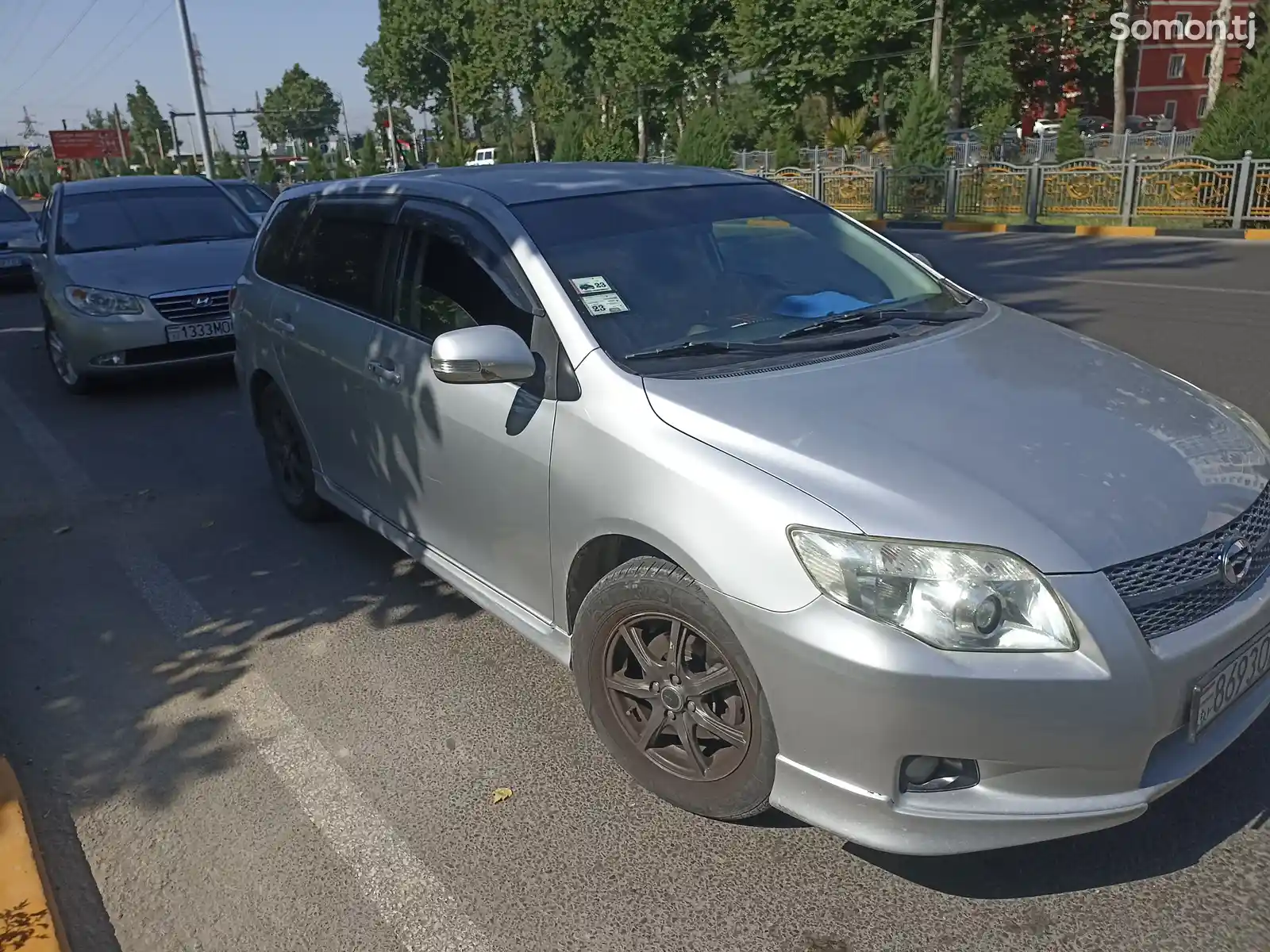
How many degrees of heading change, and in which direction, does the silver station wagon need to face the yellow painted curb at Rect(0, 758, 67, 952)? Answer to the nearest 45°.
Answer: approximately 135° to its right

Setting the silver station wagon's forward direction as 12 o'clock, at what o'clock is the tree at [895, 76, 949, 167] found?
The tree is roughly at 8 o'clock from the silver station wagon.

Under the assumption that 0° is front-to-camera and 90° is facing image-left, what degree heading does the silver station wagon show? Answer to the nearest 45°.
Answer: approximately 315°

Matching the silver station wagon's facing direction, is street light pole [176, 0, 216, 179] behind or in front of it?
behind

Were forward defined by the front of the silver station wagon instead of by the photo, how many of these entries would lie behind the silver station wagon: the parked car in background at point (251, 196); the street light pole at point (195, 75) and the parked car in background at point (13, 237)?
3

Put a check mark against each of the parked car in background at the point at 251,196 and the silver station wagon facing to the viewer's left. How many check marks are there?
0

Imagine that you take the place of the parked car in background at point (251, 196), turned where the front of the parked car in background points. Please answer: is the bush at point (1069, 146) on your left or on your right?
on your left

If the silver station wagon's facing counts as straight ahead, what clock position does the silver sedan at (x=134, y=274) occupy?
The silver sedan is roughly at 6 o'clock from the silver station wagon.

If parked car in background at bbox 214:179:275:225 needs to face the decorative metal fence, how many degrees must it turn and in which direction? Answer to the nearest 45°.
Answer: approximately 45° to its left

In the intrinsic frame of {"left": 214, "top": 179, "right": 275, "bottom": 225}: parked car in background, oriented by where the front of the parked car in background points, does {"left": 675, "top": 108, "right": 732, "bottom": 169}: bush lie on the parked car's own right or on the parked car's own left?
on the parked car's own left

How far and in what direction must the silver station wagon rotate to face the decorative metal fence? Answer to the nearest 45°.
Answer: approximately 135° to its left

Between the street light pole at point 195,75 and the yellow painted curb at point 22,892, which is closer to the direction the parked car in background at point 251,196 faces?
the yellow painted curb

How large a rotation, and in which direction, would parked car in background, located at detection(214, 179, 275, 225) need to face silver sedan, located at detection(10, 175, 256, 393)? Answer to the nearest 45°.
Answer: approximately 45° to its right

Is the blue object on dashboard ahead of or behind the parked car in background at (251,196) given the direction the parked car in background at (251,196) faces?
ahead

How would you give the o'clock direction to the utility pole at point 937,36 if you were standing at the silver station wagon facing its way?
The utility pole is roughly at 8 o'clock from the silver station wagon.

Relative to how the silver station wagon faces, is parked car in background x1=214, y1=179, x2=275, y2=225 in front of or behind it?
behind

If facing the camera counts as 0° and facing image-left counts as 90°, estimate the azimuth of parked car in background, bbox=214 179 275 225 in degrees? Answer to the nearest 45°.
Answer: approximately 315°
